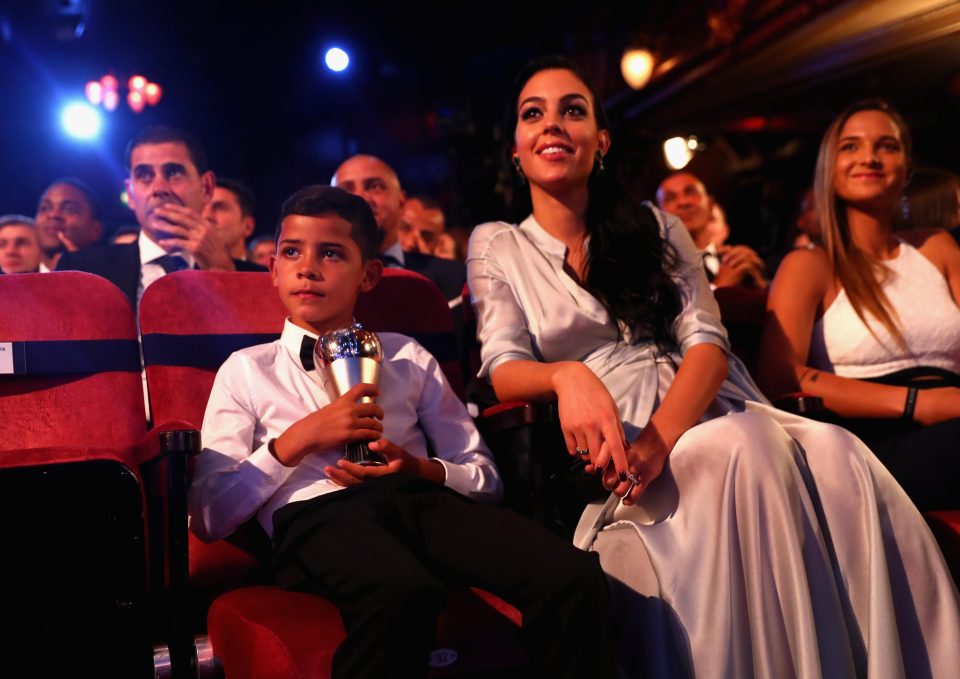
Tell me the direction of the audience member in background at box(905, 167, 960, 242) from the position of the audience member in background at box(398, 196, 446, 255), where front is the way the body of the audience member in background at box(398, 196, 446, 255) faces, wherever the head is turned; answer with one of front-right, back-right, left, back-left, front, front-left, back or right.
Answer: left

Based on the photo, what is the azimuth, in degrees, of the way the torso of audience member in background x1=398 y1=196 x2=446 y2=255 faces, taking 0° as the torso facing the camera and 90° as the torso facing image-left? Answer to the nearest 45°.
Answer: approximately 45°

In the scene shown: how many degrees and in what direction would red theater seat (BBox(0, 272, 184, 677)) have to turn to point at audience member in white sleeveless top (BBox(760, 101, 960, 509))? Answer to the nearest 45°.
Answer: approximately 90° to its left

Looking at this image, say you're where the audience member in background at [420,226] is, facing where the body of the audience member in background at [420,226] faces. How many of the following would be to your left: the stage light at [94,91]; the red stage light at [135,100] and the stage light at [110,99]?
0

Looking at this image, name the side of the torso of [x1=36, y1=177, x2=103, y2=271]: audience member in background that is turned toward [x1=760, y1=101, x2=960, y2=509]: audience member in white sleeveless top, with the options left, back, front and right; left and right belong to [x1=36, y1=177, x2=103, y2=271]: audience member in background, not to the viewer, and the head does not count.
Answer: left

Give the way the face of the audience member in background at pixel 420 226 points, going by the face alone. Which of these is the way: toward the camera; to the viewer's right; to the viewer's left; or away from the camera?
toward the camera

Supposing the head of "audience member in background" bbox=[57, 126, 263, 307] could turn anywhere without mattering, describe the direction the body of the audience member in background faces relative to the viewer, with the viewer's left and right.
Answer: facing the viewer

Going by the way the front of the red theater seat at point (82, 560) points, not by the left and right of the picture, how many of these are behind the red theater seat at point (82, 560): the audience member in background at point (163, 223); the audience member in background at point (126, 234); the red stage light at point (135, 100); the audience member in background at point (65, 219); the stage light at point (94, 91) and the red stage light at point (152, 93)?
6

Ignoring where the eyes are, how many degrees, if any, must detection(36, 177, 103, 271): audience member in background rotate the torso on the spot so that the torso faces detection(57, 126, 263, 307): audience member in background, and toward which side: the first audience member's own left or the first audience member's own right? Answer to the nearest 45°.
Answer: approximately 45° to the first audience member's own left

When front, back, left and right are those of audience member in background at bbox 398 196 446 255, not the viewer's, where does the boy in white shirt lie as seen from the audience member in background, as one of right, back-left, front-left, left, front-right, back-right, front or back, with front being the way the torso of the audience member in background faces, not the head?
front-left

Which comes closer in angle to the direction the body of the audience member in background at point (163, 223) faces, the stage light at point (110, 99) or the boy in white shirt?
the boy in white shirt

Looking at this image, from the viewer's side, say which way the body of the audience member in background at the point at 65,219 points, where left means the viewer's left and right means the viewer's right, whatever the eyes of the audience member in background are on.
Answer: facing the viewer and to the left of the viewer

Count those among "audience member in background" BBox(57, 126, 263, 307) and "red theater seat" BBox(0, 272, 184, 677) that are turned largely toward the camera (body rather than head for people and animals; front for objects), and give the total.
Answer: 2
